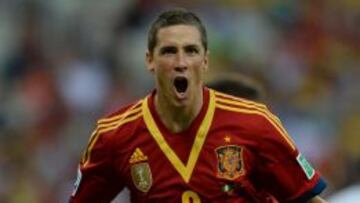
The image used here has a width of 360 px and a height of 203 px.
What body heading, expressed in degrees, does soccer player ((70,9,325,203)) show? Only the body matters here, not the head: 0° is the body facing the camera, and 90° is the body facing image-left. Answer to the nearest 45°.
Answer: approximately 0°
